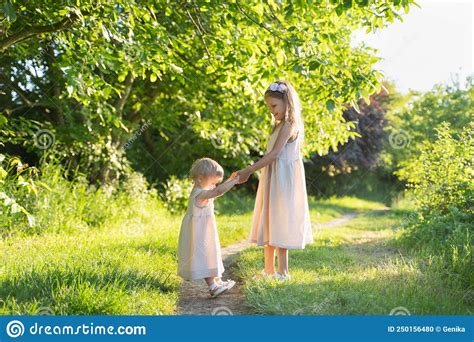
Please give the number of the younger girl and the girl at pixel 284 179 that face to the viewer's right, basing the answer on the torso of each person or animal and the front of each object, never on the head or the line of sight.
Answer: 1

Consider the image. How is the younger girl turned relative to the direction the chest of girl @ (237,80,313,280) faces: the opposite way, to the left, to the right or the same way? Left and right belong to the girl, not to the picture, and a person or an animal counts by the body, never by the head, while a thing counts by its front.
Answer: the opposite way

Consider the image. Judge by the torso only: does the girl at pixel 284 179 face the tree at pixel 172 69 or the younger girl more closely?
the younger girl

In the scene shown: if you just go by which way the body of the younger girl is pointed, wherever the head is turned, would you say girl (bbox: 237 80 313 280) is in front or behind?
in front

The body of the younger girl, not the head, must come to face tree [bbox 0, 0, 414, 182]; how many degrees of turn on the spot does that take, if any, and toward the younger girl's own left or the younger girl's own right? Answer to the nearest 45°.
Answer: approximately 90° to the younger girl's own left

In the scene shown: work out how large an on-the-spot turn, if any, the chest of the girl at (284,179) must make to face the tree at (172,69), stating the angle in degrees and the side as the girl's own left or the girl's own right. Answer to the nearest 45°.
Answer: approximately 45° to the girl's own right

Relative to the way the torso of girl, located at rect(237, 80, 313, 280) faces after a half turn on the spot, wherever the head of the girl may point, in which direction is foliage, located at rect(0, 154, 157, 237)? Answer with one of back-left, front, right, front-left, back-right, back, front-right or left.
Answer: back-left

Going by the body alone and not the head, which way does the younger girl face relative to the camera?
to the viewer's right

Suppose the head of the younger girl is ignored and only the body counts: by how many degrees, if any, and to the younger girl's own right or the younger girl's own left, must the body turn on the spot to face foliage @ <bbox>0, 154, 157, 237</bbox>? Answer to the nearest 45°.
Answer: approximately 135° to the younger girl's own left

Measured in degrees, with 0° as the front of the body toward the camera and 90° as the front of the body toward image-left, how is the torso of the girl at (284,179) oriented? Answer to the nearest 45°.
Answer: approximately 90°

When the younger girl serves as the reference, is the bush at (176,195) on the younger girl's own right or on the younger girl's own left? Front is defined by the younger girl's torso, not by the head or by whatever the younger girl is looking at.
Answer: on the younger girl's own left
